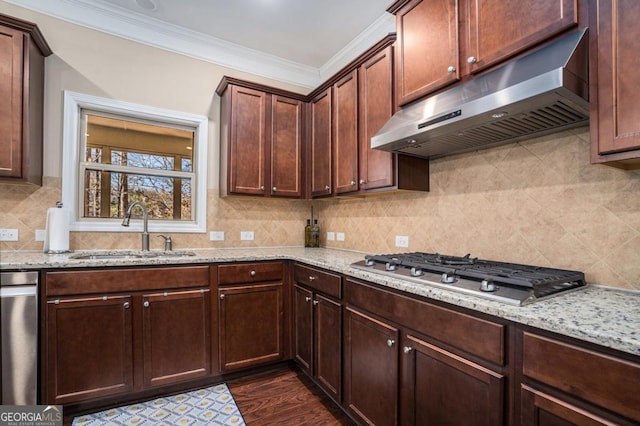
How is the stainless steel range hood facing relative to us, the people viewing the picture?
facing the viewer and to the left of the viewer

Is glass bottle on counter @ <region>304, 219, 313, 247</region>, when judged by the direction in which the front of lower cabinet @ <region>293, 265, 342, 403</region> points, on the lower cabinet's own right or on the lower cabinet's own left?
on the lower cabinet's own right

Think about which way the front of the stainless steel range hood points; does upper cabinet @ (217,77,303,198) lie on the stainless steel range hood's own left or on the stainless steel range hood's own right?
on the stainless steel range hood's own right

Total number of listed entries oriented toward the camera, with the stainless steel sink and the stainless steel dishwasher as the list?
2

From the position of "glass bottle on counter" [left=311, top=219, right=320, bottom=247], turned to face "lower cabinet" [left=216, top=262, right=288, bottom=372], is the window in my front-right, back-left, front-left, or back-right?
front-right

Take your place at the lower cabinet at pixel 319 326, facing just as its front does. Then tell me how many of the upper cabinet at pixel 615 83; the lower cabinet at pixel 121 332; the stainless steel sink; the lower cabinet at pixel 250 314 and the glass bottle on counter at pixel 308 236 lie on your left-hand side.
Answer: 1

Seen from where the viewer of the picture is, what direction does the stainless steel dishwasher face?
facing the viewer

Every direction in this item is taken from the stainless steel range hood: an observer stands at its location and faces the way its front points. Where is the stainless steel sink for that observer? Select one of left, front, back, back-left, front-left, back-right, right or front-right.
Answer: front-right

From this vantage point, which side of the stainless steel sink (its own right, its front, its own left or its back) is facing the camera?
front

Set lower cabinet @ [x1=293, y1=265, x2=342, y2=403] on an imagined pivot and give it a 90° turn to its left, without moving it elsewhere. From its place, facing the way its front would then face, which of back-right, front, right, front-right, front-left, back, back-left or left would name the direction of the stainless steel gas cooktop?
front

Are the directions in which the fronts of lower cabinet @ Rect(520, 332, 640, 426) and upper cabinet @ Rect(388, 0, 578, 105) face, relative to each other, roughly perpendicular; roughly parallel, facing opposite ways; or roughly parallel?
roughly parallel

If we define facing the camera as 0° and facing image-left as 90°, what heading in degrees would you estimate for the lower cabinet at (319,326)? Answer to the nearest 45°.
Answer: approximately 45°

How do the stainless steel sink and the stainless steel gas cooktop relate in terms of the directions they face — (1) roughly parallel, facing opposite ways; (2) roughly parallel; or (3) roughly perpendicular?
roughly perpendicular

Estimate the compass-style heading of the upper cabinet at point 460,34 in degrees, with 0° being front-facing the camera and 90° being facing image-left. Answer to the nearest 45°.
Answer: approximately 45°
